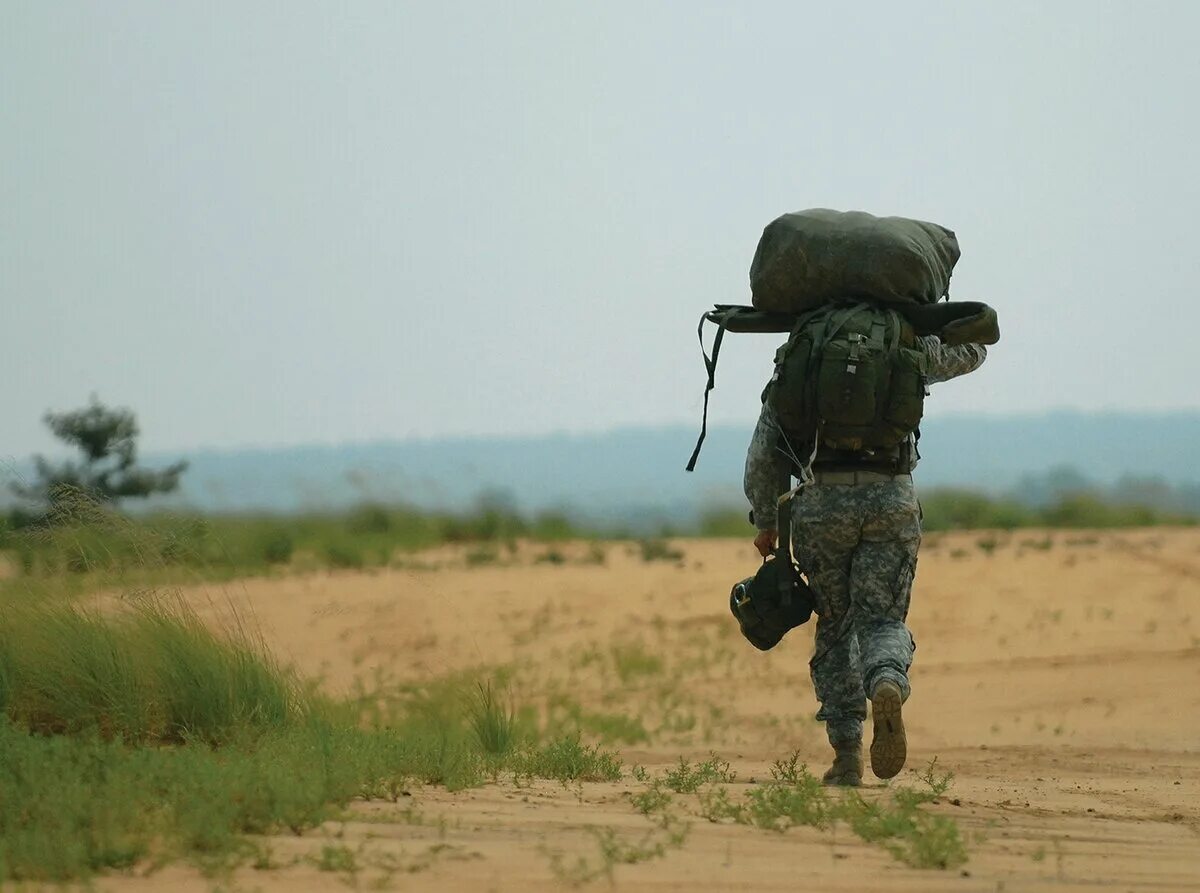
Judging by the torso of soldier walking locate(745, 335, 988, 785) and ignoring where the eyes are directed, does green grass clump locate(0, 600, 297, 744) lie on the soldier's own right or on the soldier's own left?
on the soldier's own left

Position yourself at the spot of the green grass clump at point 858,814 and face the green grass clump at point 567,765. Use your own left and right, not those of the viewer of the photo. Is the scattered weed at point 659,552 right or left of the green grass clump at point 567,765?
right

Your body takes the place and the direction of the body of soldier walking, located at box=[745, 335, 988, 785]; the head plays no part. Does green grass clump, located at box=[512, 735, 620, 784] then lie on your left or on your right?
on your left

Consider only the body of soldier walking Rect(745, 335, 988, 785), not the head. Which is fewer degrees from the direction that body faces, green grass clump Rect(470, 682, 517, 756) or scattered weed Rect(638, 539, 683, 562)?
the scattered weed

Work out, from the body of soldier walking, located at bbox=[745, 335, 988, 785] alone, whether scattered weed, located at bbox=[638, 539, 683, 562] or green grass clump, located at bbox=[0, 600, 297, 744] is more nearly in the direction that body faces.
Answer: the scattered weed

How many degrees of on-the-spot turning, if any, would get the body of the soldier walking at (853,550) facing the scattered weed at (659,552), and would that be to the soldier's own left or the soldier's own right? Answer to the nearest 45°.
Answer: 0° — they already face it

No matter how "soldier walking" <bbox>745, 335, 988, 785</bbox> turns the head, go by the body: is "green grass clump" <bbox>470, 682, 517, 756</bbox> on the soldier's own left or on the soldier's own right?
on the soldier's own left

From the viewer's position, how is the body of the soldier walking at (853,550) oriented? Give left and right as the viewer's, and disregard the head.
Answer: facing away from the viewer
